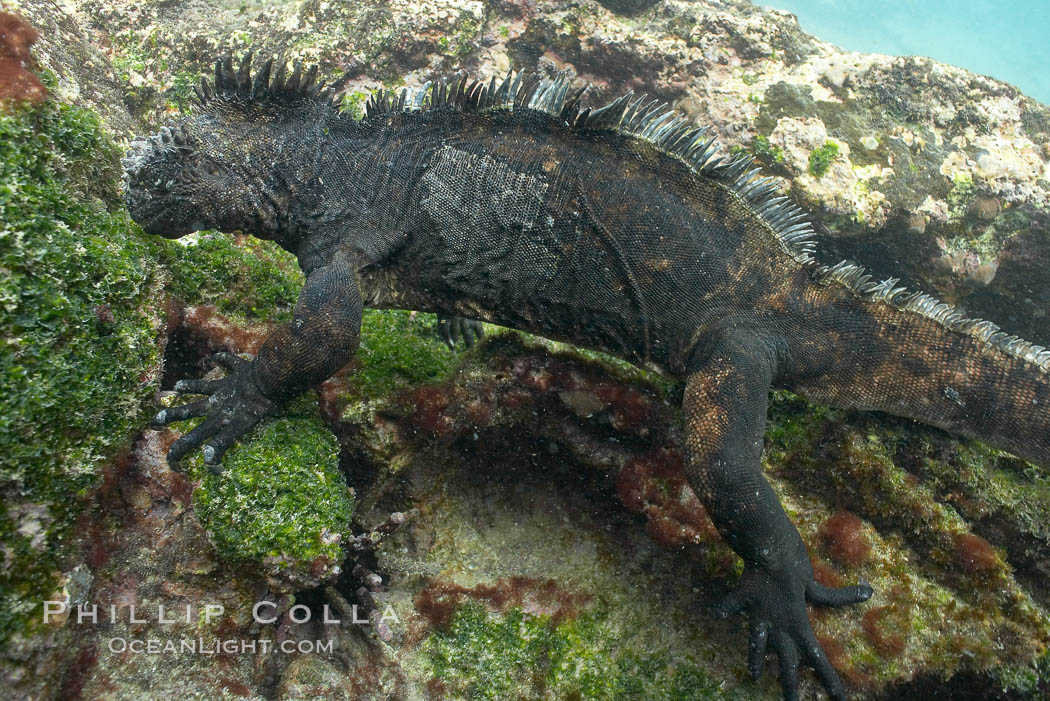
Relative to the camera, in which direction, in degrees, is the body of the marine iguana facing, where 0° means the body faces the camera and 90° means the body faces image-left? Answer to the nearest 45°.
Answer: approximately 90°
